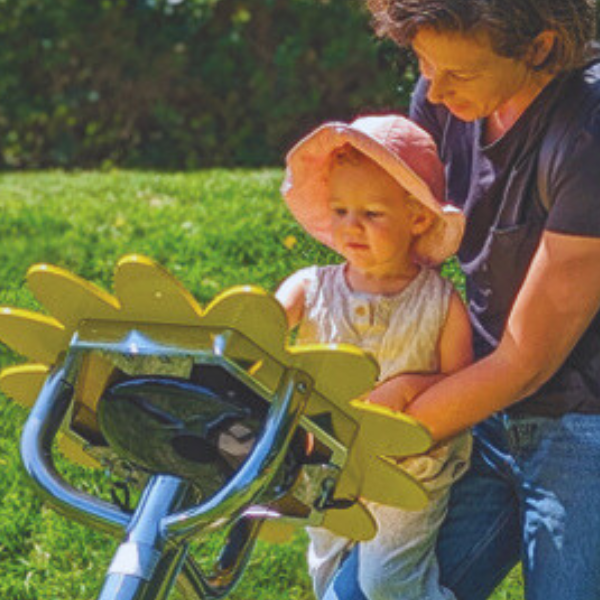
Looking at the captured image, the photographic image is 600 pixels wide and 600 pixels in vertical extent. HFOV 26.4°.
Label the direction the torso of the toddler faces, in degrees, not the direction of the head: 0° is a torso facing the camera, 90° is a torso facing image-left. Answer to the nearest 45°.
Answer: approximately 45°

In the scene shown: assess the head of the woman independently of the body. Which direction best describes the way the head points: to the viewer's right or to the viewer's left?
to the viewer's left

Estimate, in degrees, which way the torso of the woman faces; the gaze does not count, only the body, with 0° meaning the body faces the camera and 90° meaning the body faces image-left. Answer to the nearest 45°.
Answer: approximately 45°
